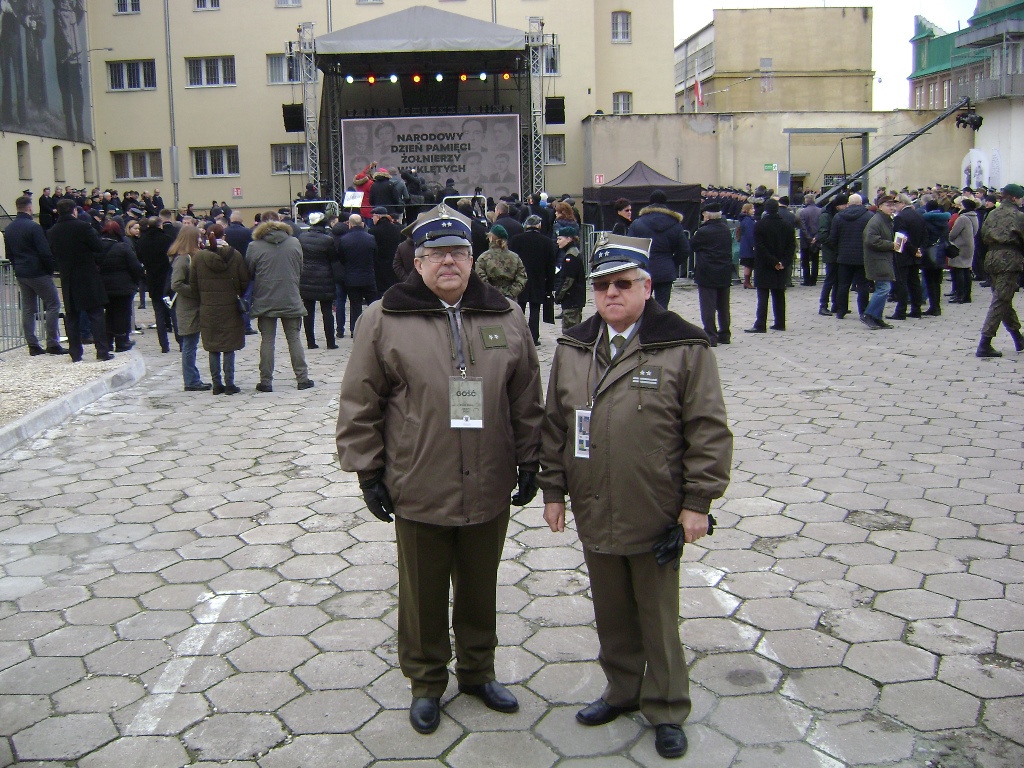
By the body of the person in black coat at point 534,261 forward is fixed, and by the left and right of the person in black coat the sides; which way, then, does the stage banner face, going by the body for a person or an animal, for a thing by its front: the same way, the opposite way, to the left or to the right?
the opposite way

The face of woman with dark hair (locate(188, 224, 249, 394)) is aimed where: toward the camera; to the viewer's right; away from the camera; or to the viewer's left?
away from the camera

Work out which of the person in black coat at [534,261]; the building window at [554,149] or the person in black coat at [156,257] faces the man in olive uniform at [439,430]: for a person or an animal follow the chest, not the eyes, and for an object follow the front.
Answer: the building window

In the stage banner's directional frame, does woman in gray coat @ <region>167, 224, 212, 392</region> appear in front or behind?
in front

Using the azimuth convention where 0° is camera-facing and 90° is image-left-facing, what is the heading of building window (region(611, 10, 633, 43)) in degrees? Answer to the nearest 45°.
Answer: approximately 0°

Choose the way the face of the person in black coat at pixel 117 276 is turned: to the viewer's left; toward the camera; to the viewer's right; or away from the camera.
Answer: away from the camera

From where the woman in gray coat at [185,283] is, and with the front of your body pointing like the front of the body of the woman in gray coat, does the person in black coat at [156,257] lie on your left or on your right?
on your left

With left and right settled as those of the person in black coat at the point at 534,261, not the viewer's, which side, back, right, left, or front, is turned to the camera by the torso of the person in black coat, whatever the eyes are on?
back

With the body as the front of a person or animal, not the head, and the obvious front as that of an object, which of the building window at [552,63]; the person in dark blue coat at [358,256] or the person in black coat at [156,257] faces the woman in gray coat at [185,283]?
the building window
